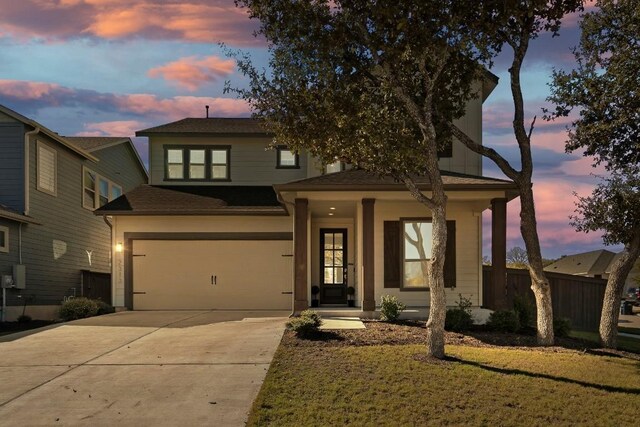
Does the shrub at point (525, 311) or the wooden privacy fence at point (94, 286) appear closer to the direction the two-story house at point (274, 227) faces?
the shrub

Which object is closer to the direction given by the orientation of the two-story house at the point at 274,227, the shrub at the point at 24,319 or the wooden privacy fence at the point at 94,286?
the shrub

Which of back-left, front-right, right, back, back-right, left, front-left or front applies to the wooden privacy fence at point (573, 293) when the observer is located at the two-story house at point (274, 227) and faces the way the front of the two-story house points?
left

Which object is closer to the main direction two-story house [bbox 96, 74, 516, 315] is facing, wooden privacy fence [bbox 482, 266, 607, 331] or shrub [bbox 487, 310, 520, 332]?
the shrub

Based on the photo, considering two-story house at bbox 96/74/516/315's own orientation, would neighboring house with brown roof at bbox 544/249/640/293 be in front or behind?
behind

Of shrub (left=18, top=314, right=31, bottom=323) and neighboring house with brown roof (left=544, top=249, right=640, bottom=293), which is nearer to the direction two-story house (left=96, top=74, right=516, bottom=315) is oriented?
the shrub

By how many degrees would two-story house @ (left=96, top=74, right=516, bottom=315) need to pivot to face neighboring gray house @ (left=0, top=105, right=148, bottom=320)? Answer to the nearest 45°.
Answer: approximately 90° to its right

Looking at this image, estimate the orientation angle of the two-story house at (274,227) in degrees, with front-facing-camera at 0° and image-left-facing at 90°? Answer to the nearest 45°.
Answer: approximately 0°
